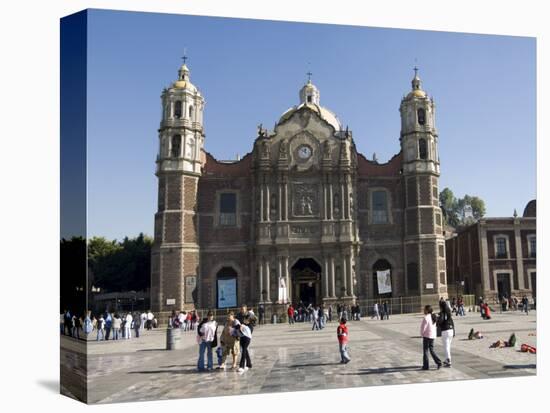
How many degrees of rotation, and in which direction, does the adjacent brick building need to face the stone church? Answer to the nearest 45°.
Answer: approximately 45° to its right

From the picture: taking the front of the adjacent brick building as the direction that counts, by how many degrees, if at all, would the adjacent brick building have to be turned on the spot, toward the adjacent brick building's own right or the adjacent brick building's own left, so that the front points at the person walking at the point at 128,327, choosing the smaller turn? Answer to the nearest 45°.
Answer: approximately 45° to the adjacent brick building's own right

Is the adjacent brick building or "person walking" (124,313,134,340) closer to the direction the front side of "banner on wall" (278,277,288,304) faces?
the person walking

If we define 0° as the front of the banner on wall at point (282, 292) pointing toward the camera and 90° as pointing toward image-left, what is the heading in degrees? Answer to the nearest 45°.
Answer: approximately 0°

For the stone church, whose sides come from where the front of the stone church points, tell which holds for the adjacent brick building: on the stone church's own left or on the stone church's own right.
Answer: on the stone church's own left

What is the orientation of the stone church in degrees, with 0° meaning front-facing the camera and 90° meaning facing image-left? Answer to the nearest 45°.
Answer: approximately 0°
